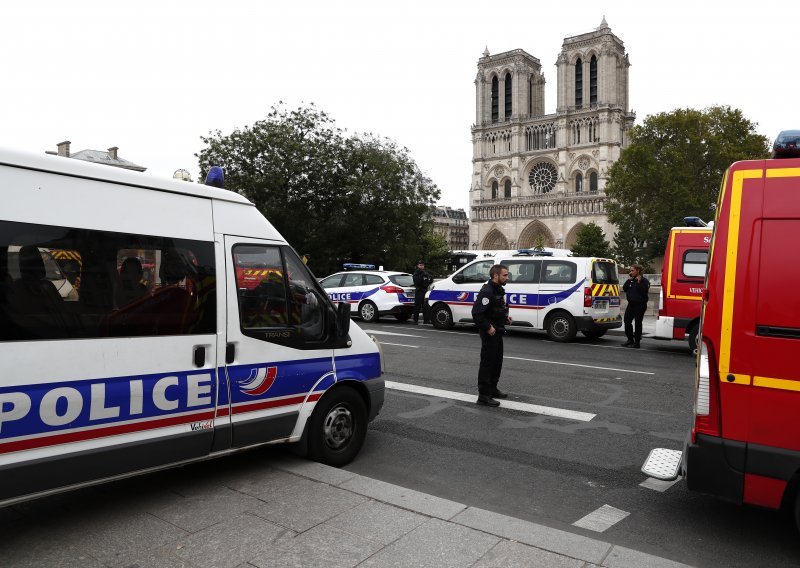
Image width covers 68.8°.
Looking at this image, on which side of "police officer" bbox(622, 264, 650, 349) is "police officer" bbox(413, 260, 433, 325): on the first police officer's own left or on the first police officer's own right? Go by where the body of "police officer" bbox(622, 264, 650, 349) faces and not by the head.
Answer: on the first police officer's own right

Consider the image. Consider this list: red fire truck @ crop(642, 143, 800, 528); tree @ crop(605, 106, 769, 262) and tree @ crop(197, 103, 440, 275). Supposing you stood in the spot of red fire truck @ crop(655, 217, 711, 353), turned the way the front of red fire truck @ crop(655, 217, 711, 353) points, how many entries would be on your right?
1

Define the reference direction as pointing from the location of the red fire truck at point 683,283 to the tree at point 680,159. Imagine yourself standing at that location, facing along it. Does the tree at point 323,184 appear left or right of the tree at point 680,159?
left

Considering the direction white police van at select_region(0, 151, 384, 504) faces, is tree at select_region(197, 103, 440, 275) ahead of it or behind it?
ahead

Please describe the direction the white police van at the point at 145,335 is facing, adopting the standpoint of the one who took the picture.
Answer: facing away from the viewer and to the right of the viewer

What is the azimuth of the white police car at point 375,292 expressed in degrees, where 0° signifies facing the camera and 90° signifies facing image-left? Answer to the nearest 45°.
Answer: approximately 135°
